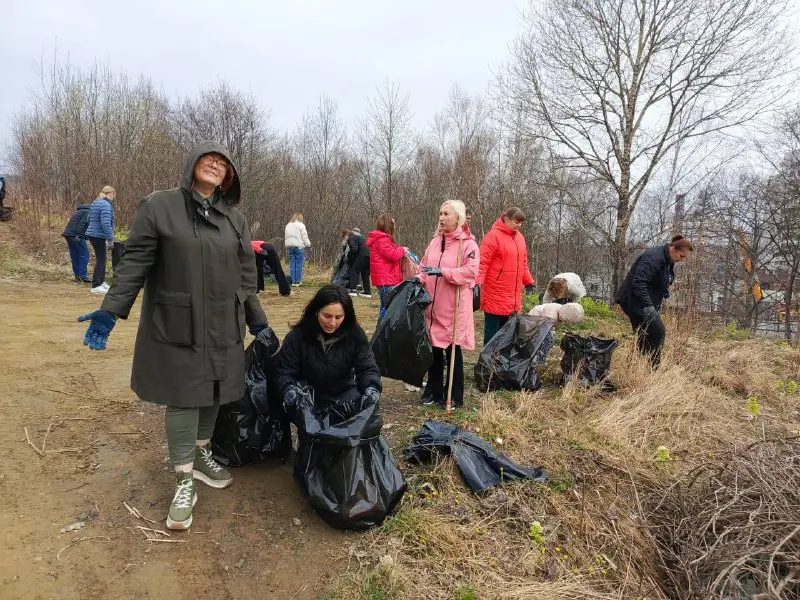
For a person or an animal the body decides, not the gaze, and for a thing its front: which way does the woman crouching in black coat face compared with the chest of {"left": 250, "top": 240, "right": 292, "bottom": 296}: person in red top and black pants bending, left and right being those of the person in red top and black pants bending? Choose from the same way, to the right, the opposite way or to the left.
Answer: to the left

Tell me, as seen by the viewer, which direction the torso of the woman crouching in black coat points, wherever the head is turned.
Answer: toward the camera

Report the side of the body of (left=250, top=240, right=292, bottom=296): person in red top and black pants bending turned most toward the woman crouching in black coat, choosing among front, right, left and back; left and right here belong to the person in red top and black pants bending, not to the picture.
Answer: left

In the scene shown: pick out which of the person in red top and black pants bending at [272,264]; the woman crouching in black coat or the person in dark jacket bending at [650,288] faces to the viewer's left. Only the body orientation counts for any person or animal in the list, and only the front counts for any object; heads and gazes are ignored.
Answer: the person in red top and black pants bending at [272,264]

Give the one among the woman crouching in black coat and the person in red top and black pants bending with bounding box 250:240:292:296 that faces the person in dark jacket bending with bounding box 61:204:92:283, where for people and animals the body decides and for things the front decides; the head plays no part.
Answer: the person in red top and black pants bending with bounding box 250:240:292:296

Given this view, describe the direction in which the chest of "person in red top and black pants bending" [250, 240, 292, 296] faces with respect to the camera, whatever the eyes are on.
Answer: to the viewer's left

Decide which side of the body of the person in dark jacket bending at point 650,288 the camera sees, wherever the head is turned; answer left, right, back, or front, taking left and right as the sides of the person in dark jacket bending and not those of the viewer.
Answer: right

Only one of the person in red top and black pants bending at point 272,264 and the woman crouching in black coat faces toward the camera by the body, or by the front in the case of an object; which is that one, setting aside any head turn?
the woman crouching in black coat

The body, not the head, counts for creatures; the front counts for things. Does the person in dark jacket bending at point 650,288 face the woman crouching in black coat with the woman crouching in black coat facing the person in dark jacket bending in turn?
no

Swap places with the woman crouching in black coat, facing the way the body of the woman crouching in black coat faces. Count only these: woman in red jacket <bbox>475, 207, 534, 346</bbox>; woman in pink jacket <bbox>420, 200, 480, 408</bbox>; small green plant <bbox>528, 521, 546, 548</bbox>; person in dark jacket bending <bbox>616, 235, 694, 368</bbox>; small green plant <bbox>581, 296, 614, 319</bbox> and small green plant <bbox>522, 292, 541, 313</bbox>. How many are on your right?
0

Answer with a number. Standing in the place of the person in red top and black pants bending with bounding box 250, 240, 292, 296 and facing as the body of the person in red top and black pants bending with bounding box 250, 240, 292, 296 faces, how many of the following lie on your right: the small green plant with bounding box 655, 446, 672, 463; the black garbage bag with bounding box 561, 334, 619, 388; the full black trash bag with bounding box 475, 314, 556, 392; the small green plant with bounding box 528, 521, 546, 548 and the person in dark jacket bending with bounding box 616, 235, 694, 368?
0

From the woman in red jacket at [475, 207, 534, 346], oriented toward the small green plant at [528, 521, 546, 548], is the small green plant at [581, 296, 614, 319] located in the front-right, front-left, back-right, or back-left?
back-left

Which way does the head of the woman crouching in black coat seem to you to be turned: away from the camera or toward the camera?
toward the camera

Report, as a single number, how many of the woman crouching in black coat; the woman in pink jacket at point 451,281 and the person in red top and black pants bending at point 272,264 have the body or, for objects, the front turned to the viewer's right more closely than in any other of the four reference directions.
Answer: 0

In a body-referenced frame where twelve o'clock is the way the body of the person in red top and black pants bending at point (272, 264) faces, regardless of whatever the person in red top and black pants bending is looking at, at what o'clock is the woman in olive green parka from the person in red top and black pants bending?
The woman in olive green parka is roughly at 9 o'clock from the person in red top and black pants bending.

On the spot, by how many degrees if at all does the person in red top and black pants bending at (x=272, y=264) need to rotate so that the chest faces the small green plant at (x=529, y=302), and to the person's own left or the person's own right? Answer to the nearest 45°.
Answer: approximately 180°

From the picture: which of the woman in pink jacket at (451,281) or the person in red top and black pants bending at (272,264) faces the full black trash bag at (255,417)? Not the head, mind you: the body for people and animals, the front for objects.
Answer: the woman in pink jacket

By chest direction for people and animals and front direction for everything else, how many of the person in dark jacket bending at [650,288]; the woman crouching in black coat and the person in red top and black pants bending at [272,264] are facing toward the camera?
1
